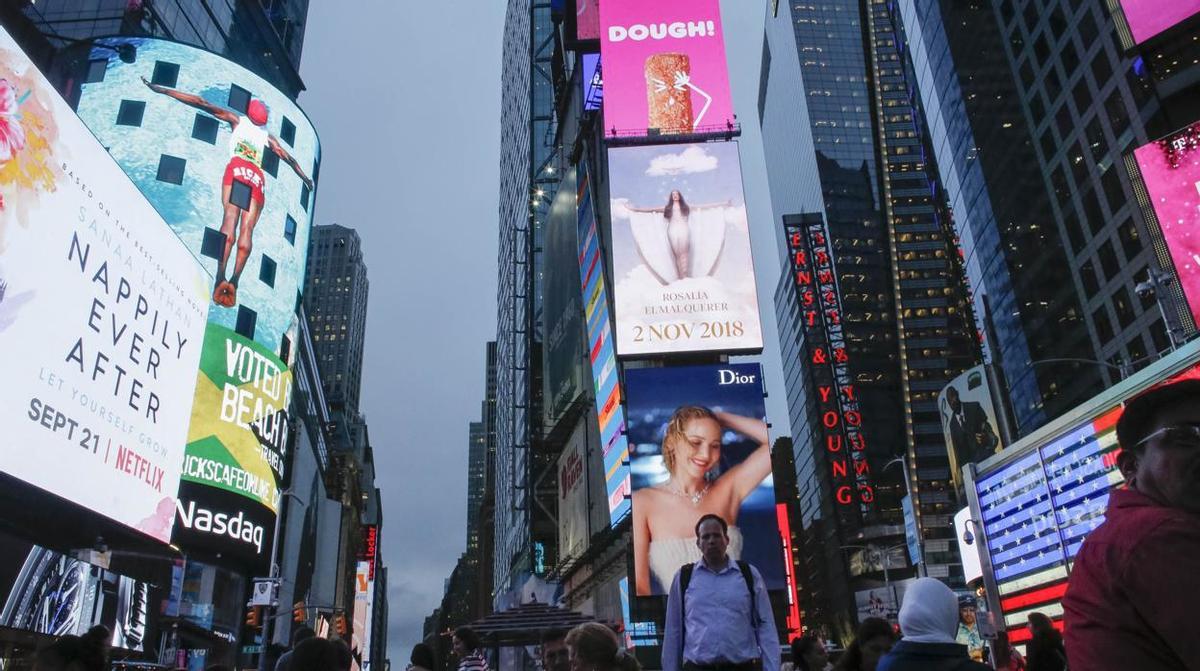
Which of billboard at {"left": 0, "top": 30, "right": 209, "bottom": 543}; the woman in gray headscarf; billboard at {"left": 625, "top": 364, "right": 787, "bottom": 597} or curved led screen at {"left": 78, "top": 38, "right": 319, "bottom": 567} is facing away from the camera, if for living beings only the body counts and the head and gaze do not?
the woman in gray headscarf

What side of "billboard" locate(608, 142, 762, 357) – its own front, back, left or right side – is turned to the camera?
front

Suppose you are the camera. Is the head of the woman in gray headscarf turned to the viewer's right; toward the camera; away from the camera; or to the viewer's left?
away from the camera

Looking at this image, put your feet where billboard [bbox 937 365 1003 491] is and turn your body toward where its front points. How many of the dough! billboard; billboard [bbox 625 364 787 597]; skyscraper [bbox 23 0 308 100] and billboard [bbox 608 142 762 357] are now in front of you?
4

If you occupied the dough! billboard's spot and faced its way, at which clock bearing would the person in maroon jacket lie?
The person in maroon jacket is roughly at 12 o'clock from the dough! billboard.

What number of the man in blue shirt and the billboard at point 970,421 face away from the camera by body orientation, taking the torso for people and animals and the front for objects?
0

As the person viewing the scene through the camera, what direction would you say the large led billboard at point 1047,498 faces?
facing the viewer and to the left of the viewer

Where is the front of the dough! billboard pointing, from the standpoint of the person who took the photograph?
facing the viewer

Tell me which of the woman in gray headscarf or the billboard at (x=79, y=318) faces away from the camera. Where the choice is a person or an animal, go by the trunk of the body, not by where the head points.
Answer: the woman in gray headscarf

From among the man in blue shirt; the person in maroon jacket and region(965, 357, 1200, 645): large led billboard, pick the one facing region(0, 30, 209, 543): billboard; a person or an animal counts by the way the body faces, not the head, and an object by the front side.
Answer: the large led billboard

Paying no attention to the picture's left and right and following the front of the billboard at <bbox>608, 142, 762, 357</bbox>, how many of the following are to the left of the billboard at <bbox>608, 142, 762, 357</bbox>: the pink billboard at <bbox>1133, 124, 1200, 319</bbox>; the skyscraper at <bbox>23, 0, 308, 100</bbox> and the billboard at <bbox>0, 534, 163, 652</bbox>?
1

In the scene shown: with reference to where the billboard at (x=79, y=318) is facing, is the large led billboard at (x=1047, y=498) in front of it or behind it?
in front

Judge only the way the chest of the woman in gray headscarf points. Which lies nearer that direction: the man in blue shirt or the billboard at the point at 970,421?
the billboard
